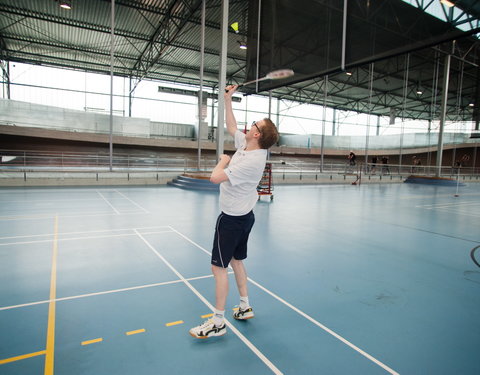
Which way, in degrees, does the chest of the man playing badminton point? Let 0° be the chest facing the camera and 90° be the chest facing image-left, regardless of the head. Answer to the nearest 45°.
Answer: approximately 90°

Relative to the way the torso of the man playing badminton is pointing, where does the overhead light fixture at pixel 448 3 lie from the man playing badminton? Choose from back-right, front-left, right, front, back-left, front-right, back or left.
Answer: back-right

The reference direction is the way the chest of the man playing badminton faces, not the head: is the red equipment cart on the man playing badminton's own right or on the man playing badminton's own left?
on the man playing badminton's own right
